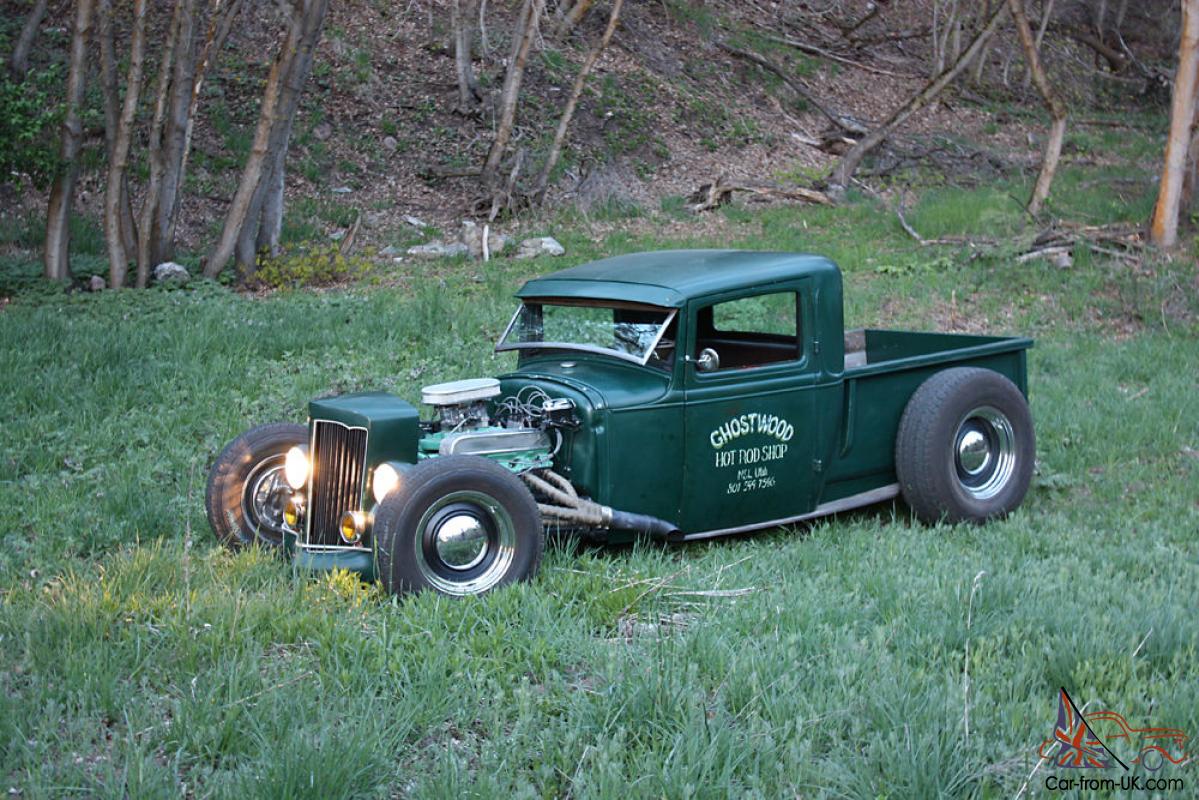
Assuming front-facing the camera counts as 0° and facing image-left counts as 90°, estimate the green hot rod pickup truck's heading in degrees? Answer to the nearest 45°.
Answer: approximately 45°
